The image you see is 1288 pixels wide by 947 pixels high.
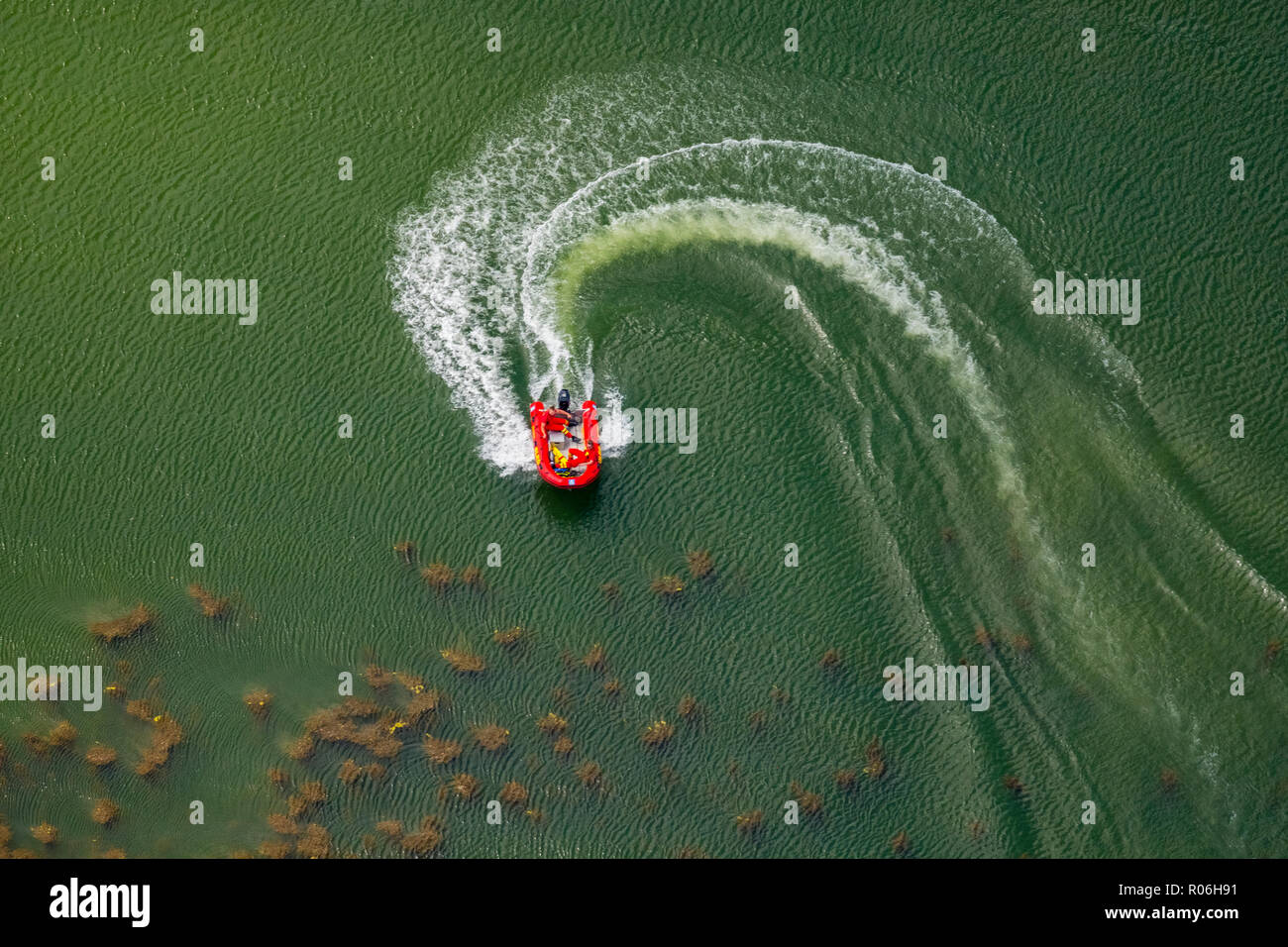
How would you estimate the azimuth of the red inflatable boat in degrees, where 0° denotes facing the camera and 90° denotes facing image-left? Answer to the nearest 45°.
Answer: approximately 0°

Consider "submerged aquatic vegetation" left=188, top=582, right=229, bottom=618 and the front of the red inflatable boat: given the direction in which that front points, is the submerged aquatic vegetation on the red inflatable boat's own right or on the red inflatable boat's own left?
on the red inflatable boat's own right

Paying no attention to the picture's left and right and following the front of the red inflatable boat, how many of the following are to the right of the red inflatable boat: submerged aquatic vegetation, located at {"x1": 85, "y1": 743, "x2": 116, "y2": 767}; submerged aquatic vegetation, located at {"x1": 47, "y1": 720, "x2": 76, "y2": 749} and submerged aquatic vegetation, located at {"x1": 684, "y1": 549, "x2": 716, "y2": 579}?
2

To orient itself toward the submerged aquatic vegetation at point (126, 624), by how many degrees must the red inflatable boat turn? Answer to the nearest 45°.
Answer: approximately 90° to its right

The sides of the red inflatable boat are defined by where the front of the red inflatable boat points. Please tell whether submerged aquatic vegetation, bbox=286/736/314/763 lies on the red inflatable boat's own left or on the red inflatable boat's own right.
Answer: on the red inflatable boat's own right

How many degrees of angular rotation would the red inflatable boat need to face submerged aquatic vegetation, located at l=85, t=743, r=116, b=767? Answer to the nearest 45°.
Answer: approximately 90° to its right

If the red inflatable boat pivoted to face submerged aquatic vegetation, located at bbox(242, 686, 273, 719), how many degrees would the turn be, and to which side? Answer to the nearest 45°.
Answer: approximately 90° to its right

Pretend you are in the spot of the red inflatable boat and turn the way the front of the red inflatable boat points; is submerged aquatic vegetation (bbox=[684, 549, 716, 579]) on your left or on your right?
on your left
